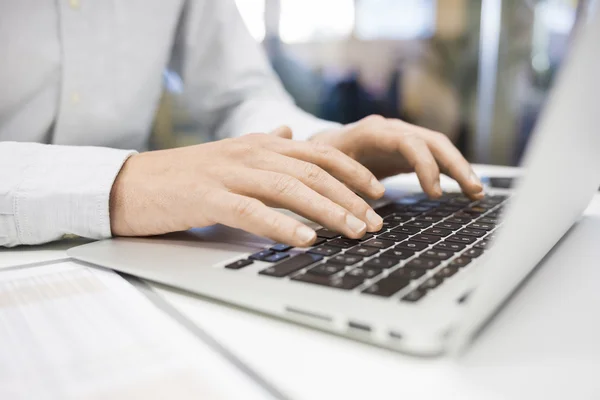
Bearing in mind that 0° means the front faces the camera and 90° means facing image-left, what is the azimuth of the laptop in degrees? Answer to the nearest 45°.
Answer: approximately 135°
